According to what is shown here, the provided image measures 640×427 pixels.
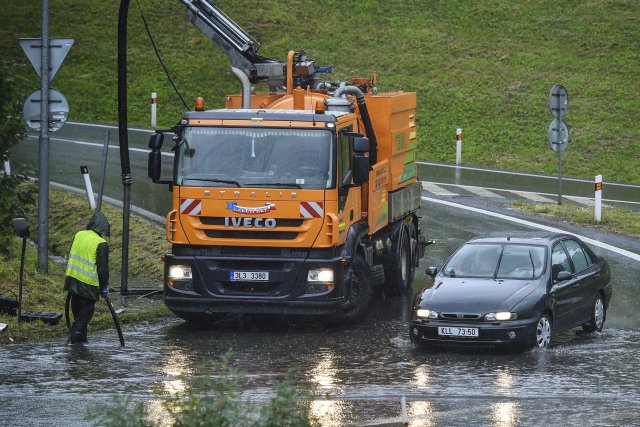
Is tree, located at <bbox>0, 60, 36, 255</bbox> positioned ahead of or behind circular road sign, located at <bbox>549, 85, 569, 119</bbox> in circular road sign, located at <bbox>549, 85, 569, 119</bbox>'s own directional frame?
behind

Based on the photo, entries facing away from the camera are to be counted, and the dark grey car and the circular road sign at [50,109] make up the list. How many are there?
1

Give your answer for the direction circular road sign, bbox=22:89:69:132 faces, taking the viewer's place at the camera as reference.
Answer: facing away from the viewer

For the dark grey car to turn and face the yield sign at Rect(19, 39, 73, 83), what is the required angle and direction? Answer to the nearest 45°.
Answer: approximately 45° to its right

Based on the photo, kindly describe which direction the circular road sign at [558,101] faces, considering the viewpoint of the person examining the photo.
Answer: facing away from the viewer and to the left of the viewer

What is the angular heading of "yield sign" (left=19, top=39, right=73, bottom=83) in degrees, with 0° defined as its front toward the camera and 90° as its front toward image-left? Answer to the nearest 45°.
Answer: approximately 180°

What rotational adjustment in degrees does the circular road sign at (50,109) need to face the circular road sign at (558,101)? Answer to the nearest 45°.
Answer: approximately 45° to its right

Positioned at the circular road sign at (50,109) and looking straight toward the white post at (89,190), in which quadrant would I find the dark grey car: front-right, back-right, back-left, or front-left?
back-right

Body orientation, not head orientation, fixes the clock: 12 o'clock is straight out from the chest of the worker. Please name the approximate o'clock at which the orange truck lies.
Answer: The orange truck is roughly at 1 o'clock from the worker.

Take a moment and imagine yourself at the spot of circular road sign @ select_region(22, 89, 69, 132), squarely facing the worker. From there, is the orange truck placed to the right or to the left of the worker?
left

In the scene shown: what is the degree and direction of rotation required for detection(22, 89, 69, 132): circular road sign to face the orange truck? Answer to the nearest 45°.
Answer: approximately 135° to its right
